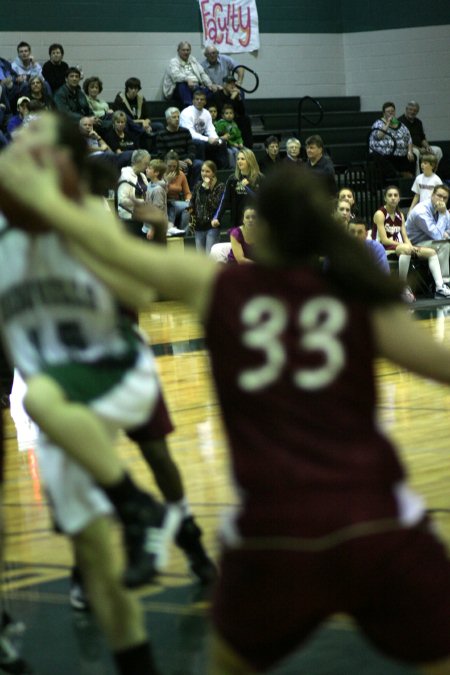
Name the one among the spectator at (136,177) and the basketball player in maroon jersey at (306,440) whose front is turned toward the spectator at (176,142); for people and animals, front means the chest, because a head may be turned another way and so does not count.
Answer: the basketball player in maroon jersey

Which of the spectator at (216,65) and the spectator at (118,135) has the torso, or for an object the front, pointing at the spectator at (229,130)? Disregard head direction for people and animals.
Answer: the spectator at (216,65)

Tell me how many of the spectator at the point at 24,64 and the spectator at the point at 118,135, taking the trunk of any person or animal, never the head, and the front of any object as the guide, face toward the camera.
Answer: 2

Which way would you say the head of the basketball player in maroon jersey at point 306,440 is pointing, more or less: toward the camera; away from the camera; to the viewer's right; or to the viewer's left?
away from the camera

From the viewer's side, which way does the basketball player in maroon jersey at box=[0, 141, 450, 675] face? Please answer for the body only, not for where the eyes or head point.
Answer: away from the camera

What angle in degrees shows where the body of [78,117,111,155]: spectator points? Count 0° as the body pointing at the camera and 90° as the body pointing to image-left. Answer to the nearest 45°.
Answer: approximately 315°

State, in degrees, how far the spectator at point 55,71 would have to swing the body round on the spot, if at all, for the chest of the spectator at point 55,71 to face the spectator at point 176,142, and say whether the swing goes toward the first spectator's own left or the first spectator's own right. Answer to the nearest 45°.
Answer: approximately 90° to the first spectator's own left

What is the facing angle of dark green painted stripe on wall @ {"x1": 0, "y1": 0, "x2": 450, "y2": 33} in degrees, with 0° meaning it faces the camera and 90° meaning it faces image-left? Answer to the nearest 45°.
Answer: approximately 0°

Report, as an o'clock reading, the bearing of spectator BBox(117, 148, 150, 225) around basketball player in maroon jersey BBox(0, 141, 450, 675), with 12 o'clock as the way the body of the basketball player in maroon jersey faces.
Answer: The spectator is roughly at 12 o'clock from the basketball player in maroon jersey.

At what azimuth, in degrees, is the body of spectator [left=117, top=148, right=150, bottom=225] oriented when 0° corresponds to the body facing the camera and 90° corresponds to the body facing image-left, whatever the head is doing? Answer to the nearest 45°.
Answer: approximately 315°

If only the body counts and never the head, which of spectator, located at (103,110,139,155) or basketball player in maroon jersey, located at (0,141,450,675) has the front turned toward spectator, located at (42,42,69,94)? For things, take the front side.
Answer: the basketball player in maroon jersey

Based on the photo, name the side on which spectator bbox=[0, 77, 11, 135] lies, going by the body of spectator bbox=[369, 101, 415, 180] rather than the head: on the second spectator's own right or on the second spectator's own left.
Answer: on the second spectator's own right
